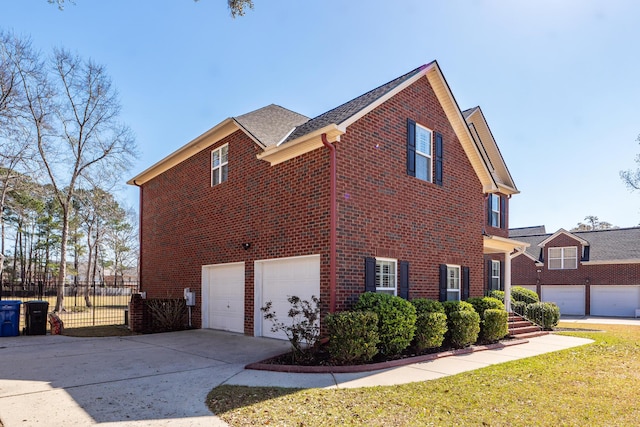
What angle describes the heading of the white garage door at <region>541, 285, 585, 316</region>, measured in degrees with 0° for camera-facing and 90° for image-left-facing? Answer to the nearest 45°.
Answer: approximately 0°

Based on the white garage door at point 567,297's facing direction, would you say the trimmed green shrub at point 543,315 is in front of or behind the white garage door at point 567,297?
in front

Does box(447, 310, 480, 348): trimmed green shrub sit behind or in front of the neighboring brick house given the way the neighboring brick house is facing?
in front

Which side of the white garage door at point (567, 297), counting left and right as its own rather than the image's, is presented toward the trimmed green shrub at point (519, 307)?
front

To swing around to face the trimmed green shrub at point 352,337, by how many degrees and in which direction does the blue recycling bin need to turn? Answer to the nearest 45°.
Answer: approximately 45° to its left

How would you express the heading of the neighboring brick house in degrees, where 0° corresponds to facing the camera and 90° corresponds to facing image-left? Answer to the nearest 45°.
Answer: approximately 0°

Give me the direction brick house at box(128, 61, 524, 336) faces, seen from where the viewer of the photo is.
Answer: facing the viewer and to the right of the viewer

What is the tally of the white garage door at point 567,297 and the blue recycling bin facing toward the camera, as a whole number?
2
